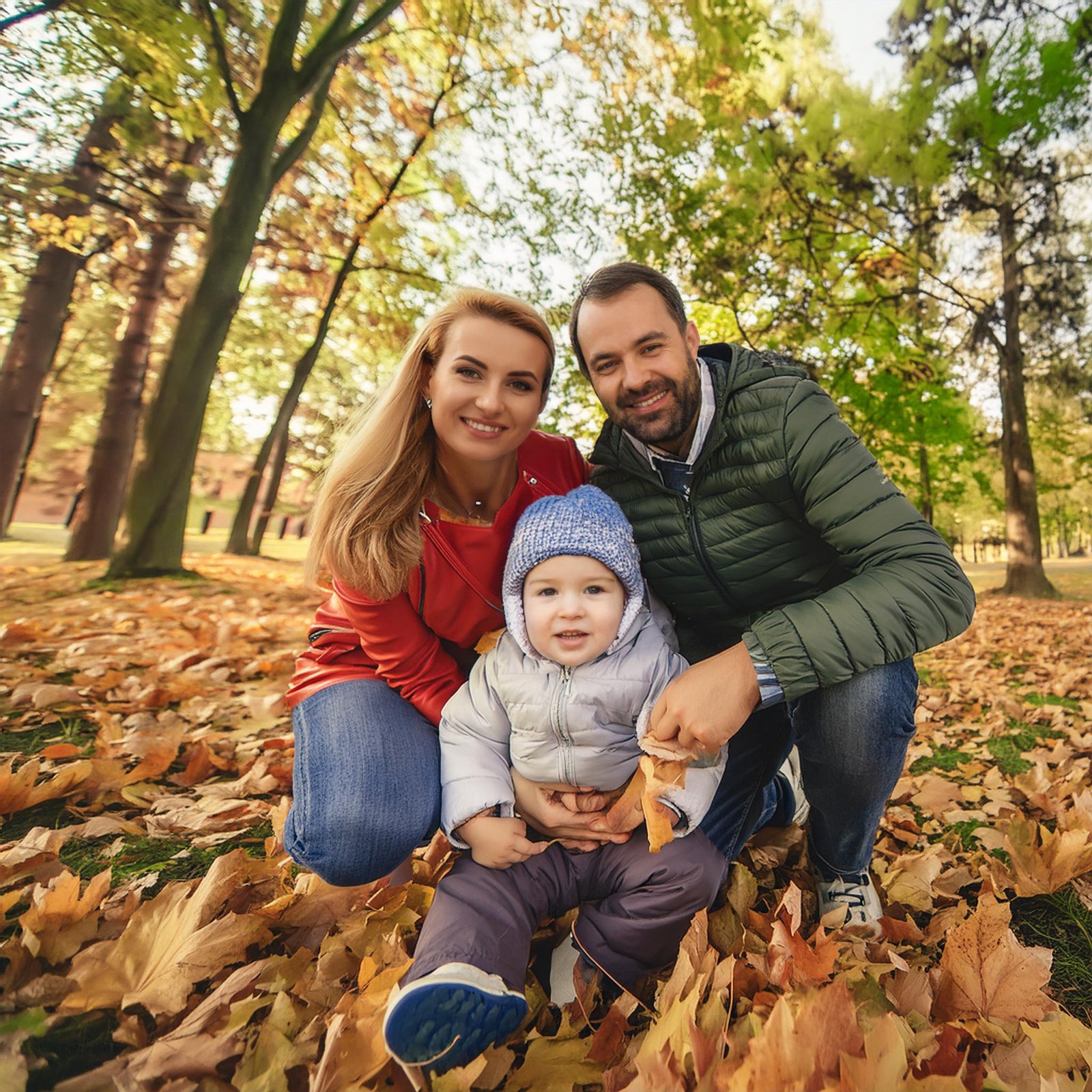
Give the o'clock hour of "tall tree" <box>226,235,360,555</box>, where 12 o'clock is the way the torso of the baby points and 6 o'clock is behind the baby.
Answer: The tall tree is roughly at 5 o'clock from the baby.

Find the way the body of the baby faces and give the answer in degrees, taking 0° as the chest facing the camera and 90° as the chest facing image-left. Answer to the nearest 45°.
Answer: approximately 0°

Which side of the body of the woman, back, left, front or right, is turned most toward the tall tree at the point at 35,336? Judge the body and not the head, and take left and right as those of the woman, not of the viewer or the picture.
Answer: back

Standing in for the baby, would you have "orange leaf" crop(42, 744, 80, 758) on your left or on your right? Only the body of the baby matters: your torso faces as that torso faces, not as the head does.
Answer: on your right

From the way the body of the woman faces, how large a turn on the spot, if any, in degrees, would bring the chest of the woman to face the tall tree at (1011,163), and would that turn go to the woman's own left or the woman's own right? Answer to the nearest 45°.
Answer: approximately 90° to the woman's own left

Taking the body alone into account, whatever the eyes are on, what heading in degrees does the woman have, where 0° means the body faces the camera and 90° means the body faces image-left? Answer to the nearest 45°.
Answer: approximately 315°

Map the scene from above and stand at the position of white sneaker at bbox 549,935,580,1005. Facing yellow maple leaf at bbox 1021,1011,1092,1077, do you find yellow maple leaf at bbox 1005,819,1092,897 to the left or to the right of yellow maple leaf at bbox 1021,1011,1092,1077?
left

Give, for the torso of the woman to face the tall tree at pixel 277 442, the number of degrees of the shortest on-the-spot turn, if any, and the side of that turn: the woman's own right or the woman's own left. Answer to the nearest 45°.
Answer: approximately 135° to the woman's own left
